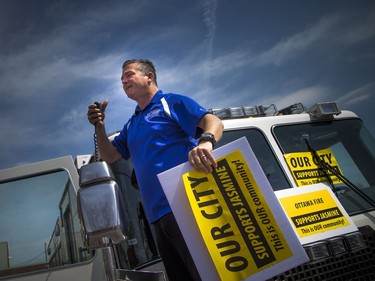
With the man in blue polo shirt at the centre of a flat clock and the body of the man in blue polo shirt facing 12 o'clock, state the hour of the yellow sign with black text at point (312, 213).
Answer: The yellow sign with black text is roughly at 7 o'clock from the man in blue polo shirt.

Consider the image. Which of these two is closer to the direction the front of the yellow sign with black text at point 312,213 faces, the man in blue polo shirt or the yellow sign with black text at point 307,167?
the man in blue polo shirt

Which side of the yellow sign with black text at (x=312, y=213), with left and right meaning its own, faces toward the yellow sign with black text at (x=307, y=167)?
back

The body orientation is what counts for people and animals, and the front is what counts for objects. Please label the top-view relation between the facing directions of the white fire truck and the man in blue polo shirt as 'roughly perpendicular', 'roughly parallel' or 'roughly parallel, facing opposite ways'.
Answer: roughly perpendicular

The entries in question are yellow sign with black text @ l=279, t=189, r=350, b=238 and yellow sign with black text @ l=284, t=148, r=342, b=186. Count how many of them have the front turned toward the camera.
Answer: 2

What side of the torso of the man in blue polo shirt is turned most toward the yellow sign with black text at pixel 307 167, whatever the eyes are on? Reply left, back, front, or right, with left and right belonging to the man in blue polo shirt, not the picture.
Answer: back

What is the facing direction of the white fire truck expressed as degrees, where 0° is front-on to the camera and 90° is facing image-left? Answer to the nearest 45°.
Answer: approximately 315°

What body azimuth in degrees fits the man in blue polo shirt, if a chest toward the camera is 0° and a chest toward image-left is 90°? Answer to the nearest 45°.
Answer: approximately 45°

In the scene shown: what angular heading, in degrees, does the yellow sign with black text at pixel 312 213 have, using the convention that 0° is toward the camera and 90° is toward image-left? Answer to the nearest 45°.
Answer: approximately 0°

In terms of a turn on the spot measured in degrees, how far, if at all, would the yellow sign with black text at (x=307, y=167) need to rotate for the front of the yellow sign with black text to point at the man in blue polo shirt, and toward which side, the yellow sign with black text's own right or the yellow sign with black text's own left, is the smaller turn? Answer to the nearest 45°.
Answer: approximately 45° to the yellow sign with black text's own right

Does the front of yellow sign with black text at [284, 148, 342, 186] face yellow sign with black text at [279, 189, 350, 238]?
yes
